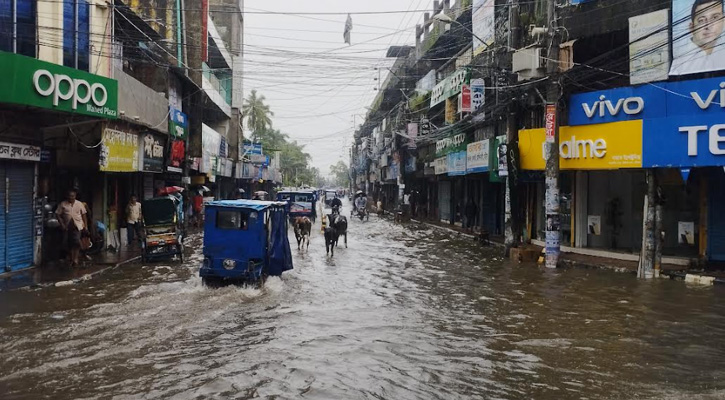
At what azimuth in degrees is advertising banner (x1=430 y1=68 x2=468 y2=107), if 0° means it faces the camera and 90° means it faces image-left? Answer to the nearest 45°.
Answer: approximately 45°

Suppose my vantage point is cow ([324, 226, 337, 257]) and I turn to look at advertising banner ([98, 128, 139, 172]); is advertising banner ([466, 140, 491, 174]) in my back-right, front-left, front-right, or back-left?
back-right
